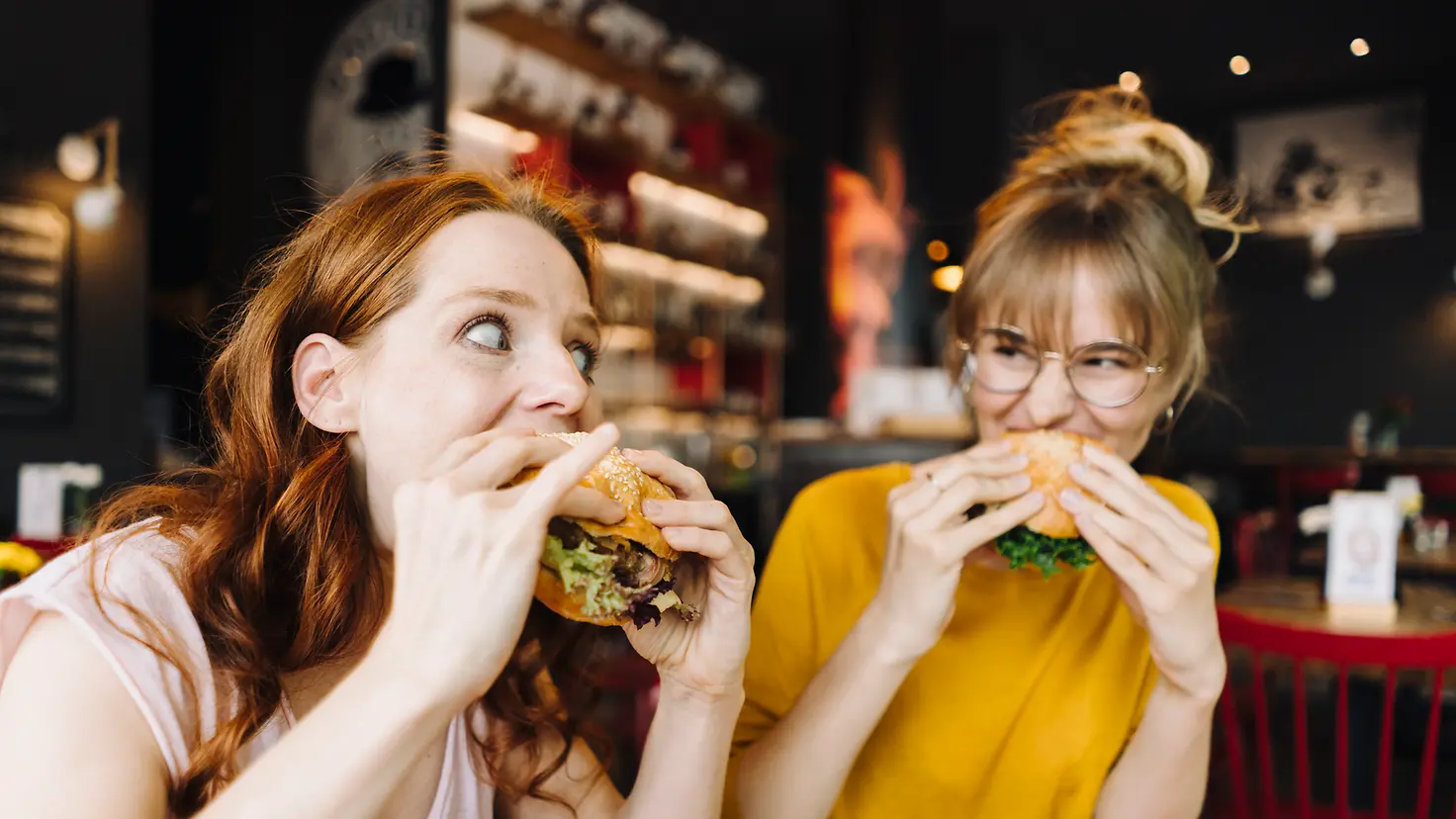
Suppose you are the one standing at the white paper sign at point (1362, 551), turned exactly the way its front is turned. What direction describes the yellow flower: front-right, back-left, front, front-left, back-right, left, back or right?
front-right

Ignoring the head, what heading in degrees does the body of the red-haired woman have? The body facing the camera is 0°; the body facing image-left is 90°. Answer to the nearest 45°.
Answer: approximately 315°

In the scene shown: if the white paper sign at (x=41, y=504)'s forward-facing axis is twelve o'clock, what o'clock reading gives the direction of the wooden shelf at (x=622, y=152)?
The wooden shelf is roughly at 8 o'clock from the white paper sign.

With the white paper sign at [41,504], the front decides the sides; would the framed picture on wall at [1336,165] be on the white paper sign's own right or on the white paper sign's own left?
on the white paper sign's own left

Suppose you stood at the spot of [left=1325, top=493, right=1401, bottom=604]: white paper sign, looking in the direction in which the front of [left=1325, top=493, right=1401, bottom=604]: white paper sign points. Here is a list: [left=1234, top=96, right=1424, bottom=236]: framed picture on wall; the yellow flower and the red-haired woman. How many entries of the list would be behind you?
1

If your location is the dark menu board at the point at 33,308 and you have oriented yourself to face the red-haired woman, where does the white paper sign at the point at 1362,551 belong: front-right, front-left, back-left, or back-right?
front-left

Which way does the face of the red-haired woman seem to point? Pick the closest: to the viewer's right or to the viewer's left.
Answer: to the viewer's right

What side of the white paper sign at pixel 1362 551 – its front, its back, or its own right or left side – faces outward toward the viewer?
front

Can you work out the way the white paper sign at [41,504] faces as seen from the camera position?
facing the viewer

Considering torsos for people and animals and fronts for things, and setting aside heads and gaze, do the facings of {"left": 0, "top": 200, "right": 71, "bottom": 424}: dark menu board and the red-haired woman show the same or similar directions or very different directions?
same or similar directions

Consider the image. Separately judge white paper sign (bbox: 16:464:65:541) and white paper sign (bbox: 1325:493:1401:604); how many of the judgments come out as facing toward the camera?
2
